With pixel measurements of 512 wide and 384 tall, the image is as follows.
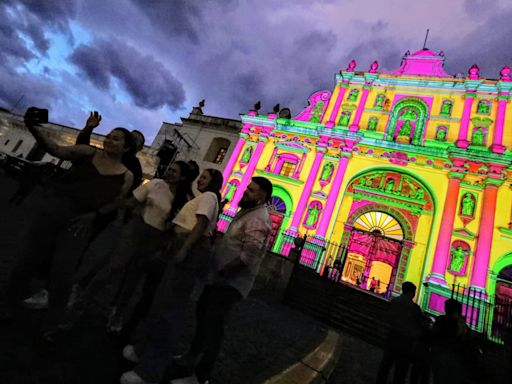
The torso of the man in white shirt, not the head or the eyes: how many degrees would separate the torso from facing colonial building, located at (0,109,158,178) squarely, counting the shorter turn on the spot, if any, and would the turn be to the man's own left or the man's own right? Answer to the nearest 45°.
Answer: approximately 45° to the man's own right

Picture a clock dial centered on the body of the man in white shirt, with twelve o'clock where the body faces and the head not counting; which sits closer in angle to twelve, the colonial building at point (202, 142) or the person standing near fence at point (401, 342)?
the colonial building

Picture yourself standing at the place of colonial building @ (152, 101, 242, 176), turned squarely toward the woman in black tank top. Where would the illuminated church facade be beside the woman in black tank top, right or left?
left

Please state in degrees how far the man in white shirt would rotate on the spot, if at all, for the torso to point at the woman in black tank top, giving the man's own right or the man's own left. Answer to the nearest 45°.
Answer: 0° — they already face them

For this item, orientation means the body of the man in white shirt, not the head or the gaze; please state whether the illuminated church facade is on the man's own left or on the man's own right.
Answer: on the man's own right

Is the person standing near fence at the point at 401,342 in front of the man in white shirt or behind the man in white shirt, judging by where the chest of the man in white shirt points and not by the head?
behind

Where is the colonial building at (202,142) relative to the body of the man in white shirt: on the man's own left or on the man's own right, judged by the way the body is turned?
on the man's own right

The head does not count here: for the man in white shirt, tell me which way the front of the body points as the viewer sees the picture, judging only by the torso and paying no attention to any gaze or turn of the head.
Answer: to the viewer's left

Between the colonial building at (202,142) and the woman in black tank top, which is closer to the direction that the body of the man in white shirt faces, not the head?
the woman in black tank top

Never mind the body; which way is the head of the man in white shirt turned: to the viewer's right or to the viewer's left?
to the viewer's left
